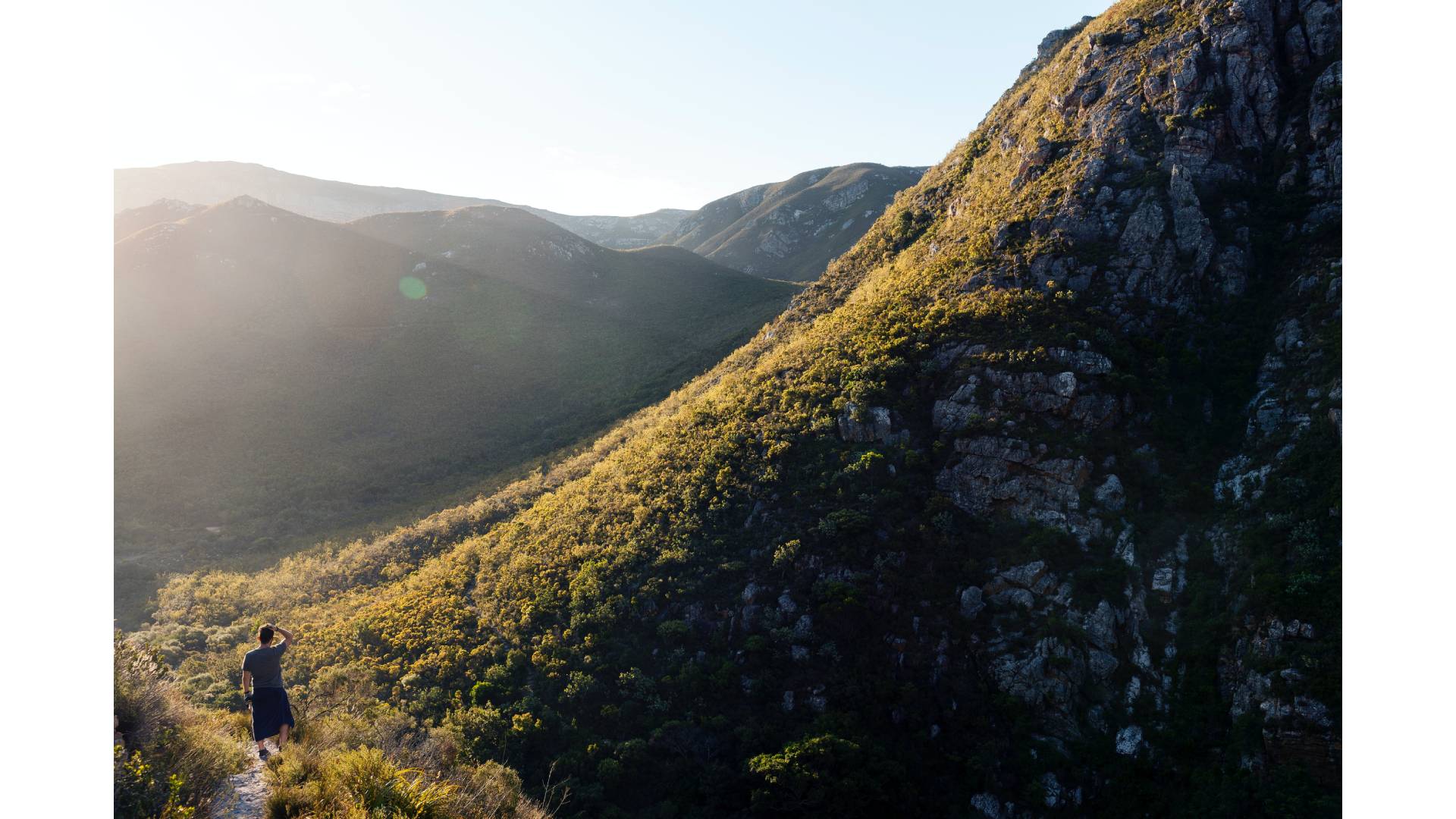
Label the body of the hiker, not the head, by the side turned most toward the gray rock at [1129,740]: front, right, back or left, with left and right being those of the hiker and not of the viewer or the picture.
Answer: right

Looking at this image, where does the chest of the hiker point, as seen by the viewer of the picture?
away from the camera

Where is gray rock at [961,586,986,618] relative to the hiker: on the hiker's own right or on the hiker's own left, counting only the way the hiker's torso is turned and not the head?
on the hiker's own right

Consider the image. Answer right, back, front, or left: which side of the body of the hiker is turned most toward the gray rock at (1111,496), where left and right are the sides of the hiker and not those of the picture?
right

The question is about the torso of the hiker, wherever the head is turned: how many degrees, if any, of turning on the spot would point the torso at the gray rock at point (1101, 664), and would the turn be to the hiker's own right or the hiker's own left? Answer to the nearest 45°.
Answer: approximately 90° to the hiker's own right
